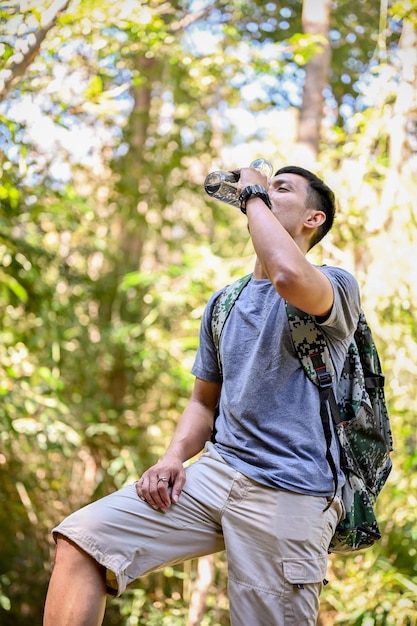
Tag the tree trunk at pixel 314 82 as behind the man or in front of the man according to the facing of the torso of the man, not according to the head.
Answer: behind

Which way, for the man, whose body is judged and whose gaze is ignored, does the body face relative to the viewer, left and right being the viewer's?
facing the viewer and to the left of the viewer
